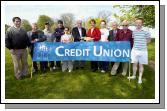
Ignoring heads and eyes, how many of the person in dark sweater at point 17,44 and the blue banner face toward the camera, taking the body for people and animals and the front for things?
2

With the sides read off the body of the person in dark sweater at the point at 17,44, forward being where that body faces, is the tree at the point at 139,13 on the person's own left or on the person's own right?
on the person's own left

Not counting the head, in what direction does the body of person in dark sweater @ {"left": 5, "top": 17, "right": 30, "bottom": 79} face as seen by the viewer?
toward the camera

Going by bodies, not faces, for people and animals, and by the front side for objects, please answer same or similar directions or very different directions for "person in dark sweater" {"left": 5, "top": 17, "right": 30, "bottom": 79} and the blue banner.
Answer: same or similar directions

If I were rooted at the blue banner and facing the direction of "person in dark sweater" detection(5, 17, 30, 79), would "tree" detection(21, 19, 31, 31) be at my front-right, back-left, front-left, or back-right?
front-right

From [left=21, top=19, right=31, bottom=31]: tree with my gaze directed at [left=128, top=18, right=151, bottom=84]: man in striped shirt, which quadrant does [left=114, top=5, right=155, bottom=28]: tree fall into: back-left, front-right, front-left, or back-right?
front-left

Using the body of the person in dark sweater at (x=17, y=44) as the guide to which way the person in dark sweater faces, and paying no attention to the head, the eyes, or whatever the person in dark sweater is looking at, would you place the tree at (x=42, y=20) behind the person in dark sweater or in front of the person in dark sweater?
behind

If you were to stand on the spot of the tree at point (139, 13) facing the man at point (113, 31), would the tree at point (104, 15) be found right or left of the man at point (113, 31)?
right

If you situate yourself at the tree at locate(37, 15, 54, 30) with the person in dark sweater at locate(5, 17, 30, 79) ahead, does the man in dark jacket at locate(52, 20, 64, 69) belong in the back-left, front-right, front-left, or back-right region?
front-left

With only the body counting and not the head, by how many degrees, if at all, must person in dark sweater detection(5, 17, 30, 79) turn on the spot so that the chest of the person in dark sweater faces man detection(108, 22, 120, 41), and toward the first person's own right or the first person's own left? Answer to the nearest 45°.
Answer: approximately 90° to the first person's own left

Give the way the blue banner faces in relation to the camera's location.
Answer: facing the viewer
